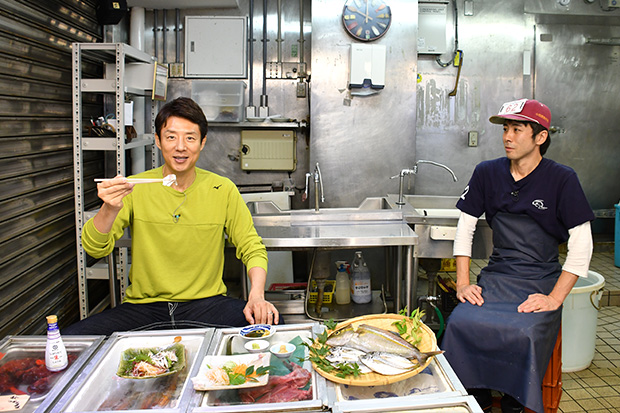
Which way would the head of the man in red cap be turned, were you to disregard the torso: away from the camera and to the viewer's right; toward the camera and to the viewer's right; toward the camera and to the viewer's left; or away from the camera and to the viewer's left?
toward the camera and to the viewer's left

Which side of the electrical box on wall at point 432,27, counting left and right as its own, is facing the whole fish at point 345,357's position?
front

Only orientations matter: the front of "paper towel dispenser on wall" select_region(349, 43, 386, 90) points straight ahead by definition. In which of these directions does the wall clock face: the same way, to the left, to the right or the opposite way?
the same way

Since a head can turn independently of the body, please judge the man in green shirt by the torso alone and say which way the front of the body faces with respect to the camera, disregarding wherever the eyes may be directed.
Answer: toward the camera

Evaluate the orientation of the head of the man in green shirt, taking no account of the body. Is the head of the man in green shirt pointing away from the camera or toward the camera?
toward the camera

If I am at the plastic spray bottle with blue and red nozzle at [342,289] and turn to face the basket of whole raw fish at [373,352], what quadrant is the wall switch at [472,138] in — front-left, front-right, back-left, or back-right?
back-left

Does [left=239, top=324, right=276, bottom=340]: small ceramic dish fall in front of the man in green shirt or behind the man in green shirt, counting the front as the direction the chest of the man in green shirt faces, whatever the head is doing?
in front

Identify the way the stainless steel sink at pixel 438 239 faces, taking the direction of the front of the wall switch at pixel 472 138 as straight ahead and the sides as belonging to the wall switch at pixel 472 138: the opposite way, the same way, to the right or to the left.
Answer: the same way

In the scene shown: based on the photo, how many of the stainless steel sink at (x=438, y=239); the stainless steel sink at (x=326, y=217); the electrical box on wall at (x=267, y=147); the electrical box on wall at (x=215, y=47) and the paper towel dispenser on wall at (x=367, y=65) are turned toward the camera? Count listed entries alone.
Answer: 5

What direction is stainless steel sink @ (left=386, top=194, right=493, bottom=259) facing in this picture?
toward the camera

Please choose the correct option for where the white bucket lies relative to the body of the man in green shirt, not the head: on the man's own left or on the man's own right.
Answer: on the man's own left

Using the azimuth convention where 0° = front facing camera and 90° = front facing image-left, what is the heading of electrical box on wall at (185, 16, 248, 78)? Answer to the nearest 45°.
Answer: approximately 0°

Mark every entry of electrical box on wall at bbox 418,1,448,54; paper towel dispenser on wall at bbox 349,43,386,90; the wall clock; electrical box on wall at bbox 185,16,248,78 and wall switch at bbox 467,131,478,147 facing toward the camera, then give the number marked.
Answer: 5

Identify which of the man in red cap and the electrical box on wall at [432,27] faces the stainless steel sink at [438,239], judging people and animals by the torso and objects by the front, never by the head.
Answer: the electrical box on wall

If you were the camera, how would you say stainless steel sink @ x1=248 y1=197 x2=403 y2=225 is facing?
facing the viewer

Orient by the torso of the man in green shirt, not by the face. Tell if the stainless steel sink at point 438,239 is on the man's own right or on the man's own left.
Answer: on the man's own left

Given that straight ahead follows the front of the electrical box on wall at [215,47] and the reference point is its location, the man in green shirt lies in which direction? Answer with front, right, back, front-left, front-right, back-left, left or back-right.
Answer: front

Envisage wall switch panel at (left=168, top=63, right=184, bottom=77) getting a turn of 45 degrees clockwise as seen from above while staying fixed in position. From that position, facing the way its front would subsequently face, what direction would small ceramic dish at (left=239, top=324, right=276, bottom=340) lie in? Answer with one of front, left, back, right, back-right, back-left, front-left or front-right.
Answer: front-left

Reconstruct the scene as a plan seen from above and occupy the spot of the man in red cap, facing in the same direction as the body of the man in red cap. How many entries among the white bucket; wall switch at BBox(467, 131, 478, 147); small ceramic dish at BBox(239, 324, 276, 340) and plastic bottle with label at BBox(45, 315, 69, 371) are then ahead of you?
2
